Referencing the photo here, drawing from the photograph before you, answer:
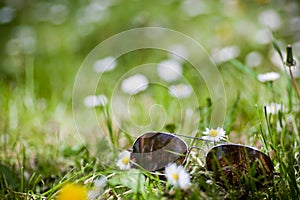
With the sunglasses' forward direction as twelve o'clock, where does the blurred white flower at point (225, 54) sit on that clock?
The blurred white flower is roughly at 6 o'clock from the sunglasses.

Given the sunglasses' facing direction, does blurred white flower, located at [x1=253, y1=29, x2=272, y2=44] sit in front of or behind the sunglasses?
behind

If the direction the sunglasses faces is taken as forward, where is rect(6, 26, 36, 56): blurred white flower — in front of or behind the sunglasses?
behind

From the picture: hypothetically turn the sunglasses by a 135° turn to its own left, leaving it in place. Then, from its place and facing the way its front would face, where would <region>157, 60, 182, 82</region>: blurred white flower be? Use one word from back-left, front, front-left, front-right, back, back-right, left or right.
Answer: front-left

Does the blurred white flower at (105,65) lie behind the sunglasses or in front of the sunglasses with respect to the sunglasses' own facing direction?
behind

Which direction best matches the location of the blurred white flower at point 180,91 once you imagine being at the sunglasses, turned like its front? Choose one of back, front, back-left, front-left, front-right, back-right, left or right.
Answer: back

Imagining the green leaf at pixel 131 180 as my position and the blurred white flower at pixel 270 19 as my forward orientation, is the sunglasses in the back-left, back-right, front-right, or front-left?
front-right

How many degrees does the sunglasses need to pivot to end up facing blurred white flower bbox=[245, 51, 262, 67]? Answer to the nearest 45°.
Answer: approximately 180°

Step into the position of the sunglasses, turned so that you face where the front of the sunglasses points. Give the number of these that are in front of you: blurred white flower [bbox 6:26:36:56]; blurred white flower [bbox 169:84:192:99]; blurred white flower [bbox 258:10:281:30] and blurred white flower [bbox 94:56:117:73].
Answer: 0

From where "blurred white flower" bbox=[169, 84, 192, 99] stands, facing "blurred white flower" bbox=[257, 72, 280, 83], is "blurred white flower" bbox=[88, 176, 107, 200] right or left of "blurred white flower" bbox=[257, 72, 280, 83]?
right

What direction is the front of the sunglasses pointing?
toward the camera
